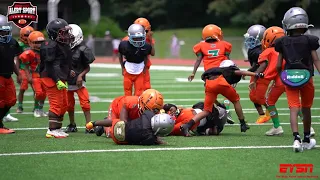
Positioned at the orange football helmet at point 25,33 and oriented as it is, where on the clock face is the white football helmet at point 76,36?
The white football helmet is roughly at 10 o'clock from the orange football helmet.

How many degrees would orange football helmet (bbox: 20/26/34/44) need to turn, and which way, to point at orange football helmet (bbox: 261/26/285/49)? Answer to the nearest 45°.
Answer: approximately 90° to its left

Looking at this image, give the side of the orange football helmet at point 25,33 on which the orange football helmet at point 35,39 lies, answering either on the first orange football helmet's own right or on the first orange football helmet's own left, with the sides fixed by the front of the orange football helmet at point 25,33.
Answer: on the first orange football helmet's own left
